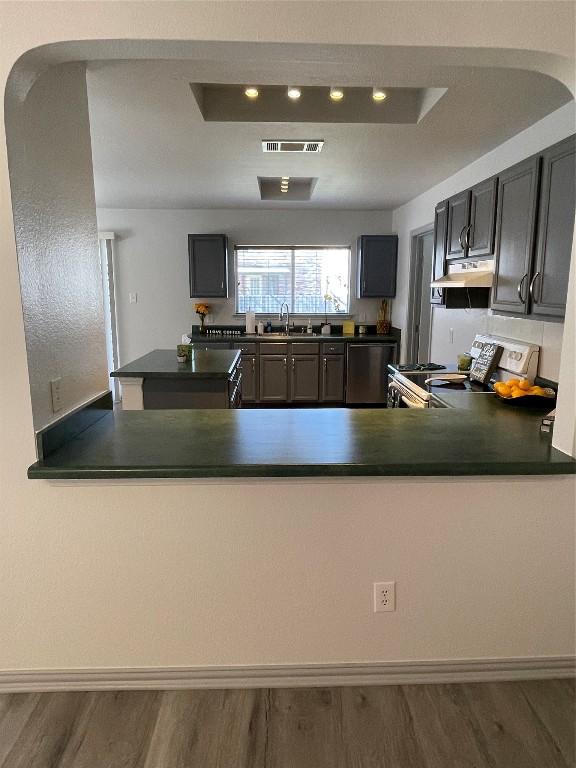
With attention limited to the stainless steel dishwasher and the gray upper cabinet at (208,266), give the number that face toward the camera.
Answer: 2

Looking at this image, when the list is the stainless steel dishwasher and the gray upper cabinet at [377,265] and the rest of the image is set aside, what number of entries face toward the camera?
2

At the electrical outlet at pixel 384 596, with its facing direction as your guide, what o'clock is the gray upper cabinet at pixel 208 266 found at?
The gray upper cabinet is roughly at 5 o'clock from the electrical outlet.

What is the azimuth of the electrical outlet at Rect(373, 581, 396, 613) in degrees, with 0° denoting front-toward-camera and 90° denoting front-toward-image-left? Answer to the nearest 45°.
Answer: approximately 0°

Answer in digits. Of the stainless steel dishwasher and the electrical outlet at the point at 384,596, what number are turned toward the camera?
2

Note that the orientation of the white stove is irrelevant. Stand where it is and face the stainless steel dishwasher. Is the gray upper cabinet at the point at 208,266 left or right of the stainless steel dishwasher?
left

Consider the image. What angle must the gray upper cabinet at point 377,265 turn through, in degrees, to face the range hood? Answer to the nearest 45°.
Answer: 0° — it already faces it

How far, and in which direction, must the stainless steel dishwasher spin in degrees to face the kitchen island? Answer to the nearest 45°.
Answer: approximately 45° to its right

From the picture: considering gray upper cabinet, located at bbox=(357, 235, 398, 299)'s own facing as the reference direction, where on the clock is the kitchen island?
The kitchen island is roughly at 1 o'clock from the gray upper cabinet.

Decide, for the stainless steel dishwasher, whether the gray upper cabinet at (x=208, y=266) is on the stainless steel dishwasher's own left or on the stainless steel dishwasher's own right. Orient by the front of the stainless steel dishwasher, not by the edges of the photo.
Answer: on the stainless steel dishwasher's own right

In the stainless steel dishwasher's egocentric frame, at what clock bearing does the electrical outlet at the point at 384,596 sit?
The electrical outlet is roughly at 12 o'clock from the stainless steel dishwasher.
